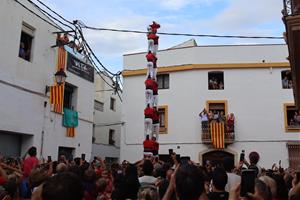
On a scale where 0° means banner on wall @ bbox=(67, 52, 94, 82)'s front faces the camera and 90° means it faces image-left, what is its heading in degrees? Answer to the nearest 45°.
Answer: approximately 315°

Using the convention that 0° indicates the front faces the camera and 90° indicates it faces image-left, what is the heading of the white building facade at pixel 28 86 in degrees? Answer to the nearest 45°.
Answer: approximately 315°

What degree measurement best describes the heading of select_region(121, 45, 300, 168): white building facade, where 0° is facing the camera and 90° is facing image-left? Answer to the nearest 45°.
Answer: approximately 0°

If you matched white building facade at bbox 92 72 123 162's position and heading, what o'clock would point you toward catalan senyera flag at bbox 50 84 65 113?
The catalan senyera flag is roughly at 2 o'clock from the white building facade.

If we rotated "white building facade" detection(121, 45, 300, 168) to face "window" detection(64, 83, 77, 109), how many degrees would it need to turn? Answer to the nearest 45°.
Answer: approximately 45° to its right

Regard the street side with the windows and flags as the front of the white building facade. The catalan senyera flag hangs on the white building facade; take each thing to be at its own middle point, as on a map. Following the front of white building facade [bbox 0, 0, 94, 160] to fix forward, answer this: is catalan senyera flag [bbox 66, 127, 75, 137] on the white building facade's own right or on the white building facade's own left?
on the white building facade's own left

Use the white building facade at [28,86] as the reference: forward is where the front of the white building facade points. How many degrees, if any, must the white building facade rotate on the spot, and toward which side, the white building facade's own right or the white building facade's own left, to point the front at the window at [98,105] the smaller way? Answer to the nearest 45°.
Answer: approximately 135° to the white building facade's own left

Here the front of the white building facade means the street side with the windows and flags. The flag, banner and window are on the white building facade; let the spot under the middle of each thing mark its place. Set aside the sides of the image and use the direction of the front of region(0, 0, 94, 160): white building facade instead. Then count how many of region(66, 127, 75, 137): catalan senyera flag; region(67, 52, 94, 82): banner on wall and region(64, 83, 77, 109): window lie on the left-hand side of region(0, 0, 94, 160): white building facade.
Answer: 3
